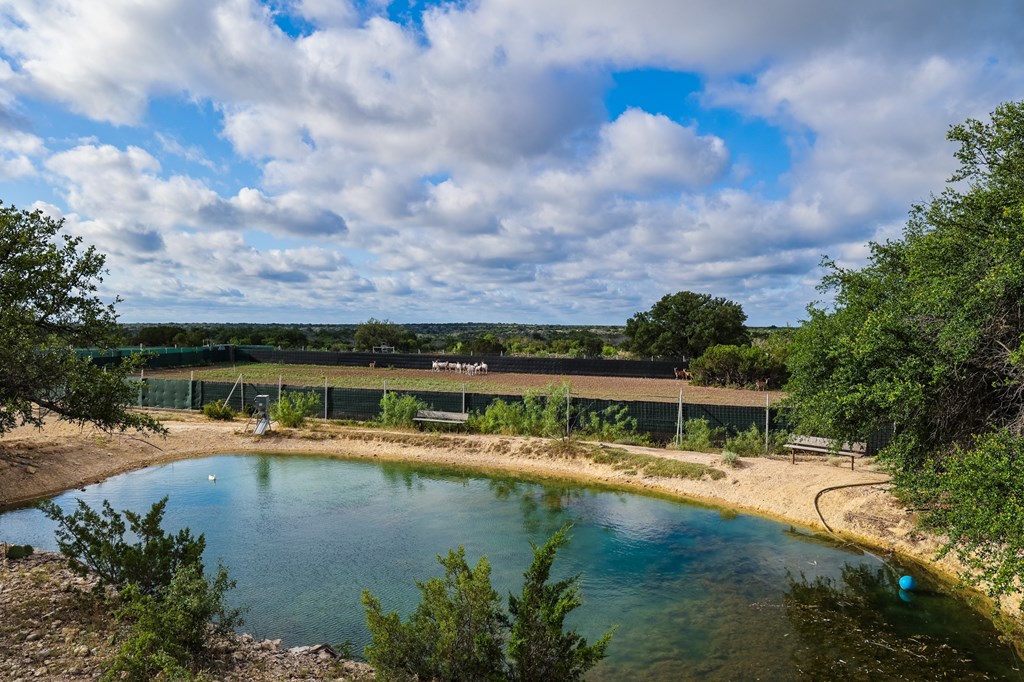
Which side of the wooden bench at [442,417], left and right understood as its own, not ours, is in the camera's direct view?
front

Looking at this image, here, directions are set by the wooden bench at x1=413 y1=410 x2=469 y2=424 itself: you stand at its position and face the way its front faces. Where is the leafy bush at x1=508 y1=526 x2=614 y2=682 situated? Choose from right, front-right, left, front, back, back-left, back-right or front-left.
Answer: front

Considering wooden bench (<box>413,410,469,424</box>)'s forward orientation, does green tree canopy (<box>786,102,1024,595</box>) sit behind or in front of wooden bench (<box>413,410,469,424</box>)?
in front

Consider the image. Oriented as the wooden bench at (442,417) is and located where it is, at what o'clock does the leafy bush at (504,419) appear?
The leafy bush is roughly at 10 o'clock from the wooden bench.

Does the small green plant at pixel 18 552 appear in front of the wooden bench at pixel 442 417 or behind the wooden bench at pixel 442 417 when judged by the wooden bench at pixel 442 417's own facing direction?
in front

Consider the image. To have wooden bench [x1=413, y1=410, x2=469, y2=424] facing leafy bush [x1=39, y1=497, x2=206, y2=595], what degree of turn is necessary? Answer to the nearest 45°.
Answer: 0° — it already faces it

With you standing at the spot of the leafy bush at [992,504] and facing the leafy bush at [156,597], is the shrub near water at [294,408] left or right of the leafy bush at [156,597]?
right

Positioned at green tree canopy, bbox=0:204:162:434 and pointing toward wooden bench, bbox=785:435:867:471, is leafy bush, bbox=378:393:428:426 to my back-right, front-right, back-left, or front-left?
front-left

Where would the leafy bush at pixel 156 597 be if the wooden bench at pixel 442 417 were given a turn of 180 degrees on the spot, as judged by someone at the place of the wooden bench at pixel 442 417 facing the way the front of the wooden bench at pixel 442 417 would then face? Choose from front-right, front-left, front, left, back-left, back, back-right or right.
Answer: back

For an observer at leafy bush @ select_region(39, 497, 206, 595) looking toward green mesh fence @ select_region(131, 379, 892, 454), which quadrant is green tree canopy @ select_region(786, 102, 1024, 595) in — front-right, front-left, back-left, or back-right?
front-right

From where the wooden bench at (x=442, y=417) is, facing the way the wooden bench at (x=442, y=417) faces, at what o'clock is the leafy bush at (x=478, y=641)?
The leafy bush is roughly at 12 o'clock from the wooden bench.

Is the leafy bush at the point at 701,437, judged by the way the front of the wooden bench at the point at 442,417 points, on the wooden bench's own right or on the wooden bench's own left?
on the wooden bench's own left

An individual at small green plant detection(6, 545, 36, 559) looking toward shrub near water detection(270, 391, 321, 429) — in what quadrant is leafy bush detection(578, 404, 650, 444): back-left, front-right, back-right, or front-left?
front-right

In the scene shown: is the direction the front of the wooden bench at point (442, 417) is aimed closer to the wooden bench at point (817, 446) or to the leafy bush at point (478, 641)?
the leafy bush

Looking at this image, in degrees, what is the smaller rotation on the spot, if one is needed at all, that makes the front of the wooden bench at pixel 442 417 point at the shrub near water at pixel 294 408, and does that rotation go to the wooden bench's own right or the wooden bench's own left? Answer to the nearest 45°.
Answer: approximately 90° to the wooden bench's own right

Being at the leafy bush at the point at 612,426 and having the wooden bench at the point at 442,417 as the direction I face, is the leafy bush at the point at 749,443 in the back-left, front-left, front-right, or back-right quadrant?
back-left
